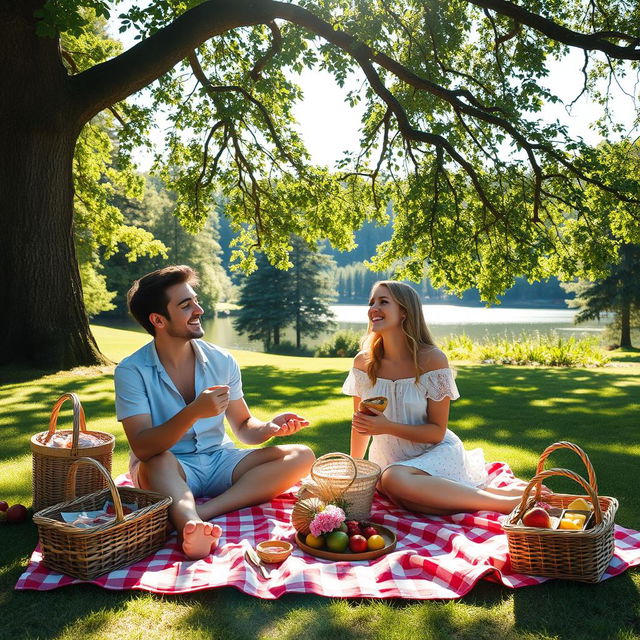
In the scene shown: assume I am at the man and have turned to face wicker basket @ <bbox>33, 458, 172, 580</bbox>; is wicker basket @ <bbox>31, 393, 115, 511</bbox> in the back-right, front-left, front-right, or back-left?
front-right

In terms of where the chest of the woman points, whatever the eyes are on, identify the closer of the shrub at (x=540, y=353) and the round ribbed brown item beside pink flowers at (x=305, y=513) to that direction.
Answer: the round ribbed brown item beside pink flowers

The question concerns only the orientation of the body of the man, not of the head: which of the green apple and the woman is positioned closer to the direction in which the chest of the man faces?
the green apple

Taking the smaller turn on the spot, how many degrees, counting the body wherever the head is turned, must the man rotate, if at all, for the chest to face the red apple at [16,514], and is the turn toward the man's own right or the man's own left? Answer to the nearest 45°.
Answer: approximately 135° to the man's own right

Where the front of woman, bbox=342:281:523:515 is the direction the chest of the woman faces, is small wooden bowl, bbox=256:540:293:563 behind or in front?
in front

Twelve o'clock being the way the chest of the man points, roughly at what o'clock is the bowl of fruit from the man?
The bowl of fruit is roughly at 12 o'clock from the man.

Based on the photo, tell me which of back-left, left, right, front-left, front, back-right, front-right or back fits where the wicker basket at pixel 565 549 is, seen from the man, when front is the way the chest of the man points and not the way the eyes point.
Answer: front

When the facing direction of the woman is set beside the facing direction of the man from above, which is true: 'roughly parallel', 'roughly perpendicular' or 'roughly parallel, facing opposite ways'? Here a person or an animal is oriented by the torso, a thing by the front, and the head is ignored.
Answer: roughly perpendicular

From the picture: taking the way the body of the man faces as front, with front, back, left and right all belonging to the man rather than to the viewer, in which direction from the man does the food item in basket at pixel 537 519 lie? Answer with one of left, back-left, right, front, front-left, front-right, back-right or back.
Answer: front

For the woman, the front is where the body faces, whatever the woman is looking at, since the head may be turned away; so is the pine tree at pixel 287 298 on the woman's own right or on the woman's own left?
on the woman's own right

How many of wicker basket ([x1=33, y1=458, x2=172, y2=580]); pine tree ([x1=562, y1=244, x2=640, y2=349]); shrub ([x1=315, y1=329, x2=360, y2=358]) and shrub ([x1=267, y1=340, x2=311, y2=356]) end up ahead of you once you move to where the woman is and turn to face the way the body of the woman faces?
1

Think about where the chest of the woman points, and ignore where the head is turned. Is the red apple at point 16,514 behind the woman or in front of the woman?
in front

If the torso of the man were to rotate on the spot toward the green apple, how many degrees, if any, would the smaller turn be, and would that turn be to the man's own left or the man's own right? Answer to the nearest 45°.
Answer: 0° — they already face it

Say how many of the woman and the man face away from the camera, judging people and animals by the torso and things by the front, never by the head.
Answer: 0

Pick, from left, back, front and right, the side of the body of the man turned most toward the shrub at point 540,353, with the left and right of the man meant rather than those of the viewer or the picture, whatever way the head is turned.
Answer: left

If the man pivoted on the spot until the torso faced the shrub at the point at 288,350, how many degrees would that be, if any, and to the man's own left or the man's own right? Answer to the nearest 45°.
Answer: approximately 135° to the man's own left

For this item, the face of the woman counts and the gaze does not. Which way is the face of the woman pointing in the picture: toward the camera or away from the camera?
toward the camera

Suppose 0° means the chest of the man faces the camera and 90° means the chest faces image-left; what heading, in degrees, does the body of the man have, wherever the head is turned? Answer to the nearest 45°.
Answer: approximately 315°
